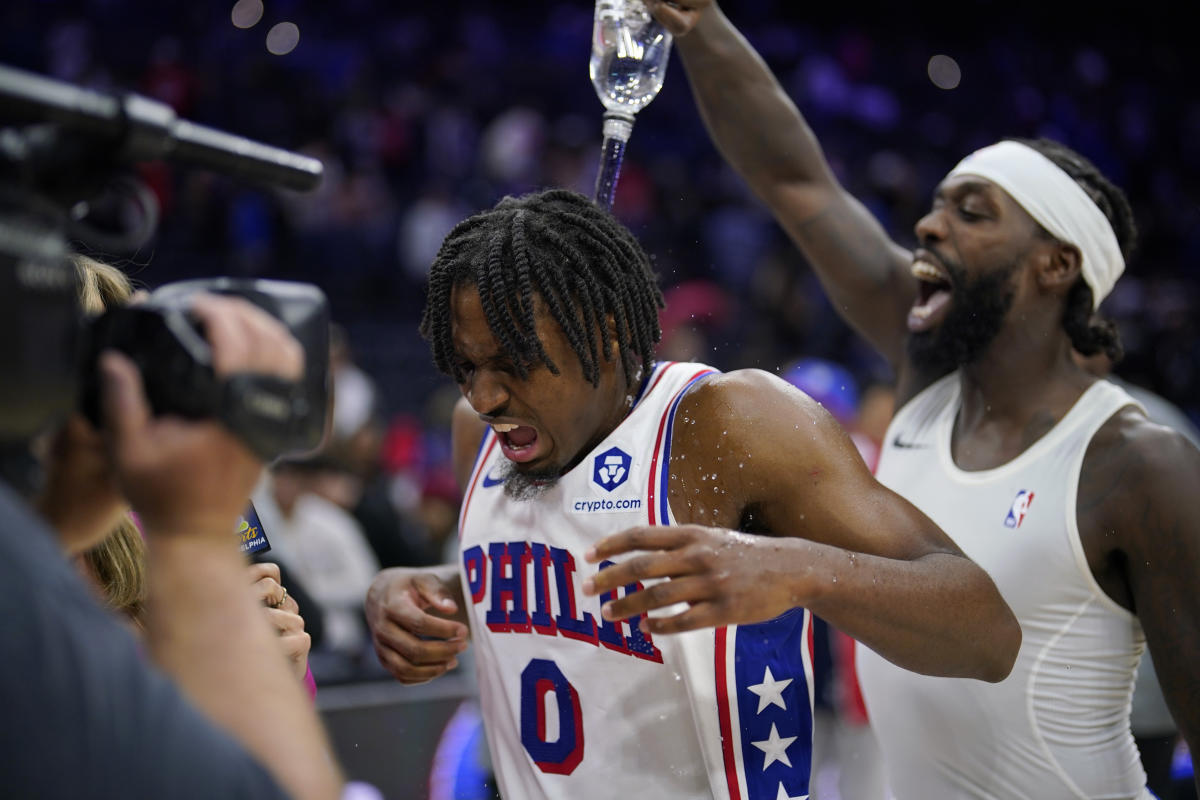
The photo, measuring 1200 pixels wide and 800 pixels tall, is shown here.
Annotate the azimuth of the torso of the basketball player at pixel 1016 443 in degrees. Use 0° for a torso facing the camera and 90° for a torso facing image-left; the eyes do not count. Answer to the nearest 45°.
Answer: approximately 45°

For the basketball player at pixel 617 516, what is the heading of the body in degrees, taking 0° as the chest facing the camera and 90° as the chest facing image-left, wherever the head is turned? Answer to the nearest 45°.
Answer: approximately 45°

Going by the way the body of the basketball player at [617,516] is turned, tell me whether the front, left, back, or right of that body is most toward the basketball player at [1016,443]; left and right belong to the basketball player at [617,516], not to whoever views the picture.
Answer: back

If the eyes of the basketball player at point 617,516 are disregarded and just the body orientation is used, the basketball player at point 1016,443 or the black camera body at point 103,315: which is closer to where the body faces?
the black camera body

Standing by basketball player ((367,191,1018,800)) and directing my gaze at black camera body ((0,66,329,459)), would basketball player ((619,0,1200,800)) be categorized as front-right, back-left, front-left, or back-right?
back-left

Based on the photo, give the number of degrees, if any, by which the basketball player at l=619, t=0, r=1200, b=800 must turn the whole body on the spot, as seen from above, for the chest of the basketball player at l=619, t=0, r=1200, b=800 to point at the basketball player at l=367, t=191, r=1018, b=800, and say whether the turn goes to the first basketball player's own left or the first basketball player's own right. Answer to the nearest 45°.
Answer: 0° — they already face them
